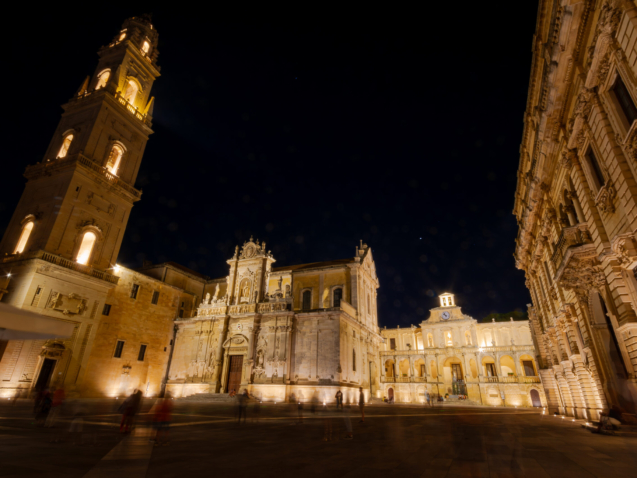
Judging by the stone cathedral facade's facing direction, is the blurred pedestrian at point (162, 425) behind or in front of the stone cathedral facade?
in front

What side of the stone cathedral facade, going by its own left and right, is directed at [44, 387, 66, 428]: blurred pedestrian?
front

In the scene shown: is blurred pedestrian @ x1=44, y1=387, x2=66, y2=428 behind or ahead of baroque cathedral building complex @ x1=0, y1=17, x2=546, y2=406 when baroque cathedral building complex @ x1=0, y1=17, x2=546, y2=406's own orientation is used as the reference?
ahead

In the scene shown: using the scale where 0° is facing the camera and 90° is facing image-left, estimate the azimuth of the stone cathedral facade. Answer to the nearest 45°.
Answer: approximately 0°

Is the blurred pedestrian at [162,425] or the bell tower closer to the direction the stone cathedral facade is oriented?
the blurred pedestrian

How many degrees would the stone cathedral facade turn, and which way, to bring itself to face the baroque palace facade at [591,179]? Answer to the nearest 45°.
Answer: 0° — it already faces it
